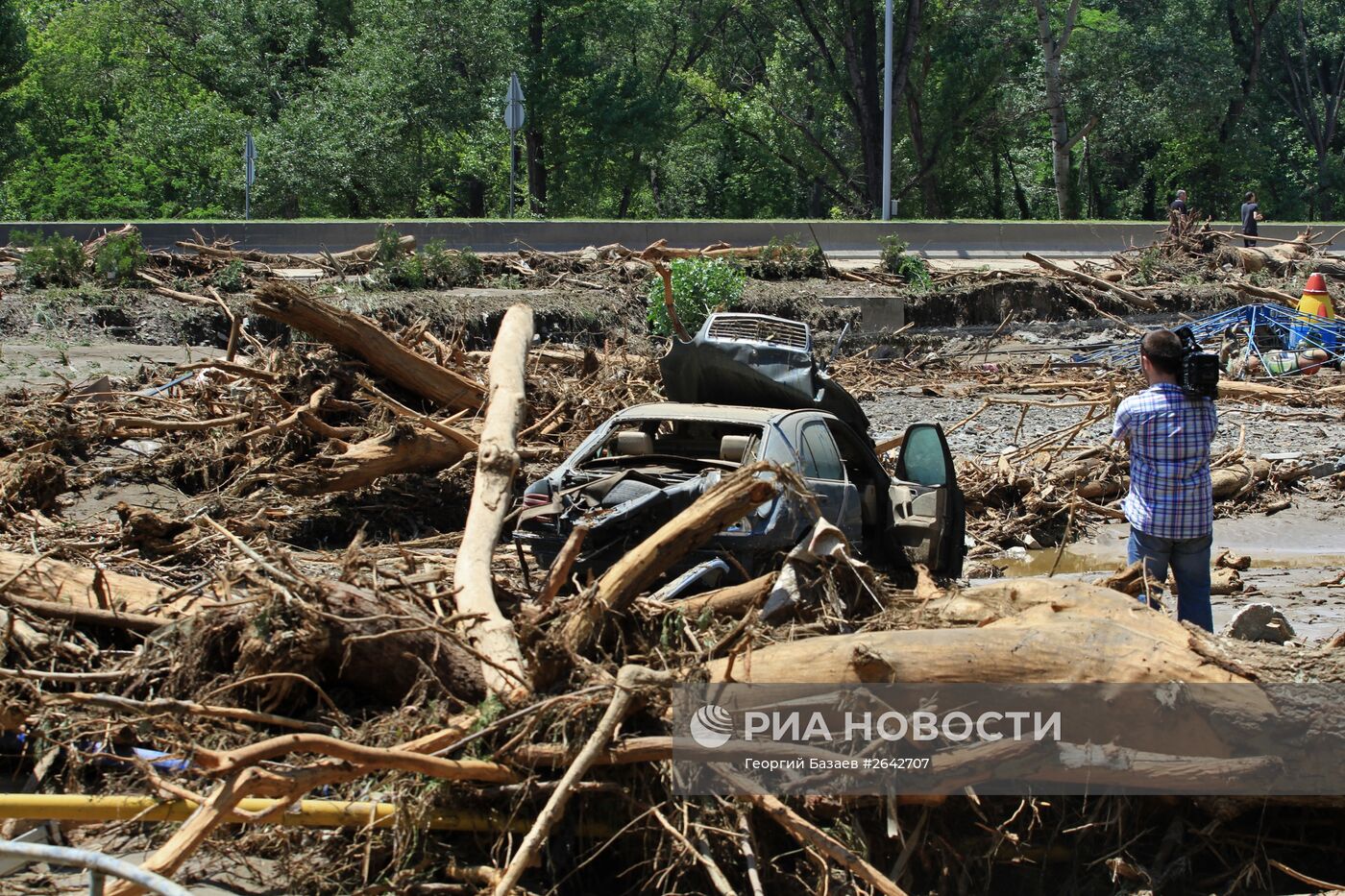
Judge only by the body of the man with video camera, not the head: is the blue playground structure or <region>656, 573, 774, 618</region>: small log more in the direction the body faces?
the blue playground structure

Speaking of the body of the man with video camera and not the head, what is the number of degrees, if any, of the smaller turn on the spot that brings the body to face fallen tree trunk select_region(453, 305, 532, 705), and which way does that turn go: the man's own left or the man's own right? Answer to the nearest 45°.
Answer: approximately 90° to the man's own left

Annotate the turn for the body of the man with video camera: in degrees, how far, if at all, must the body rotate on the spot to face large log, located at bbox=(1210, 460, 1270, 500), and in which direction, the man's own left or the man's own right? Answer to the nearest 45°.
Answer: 0° — they already face it

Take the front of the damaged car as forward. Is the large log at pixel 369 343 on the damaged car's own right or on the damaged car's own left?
on the damaged car's own left

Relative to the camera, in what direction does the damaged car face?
facing away from the viewer and to the right of the viewer

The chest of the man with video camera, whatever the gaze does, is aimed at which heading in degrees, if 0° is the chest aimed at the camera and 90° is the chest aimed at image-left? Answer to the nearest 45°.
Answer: approximately 180°

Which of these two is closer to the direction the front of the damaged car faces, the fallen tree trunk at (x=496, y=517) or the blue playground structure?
the blue playground structure

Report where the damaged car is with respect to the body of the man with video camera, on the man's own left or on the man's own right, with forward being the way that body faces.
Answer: on the man's own left

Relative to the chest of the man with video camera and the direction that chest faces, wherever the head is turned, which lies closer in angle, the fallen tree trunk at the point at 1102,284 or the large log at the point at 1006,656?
the fallen tree trunk

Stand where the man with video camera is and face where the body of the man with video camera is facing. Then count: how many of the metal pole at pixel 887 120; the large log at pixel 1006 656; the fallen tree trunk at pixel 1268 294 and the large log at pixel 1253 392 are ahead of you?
3

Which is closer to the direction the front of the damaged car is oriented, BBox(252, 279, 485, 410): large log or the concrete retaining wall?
the concrete retaining wall

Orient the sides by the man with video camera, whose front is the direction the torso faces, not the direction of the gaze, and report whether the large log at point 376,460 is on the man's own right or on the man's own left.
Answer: on the man's own left
